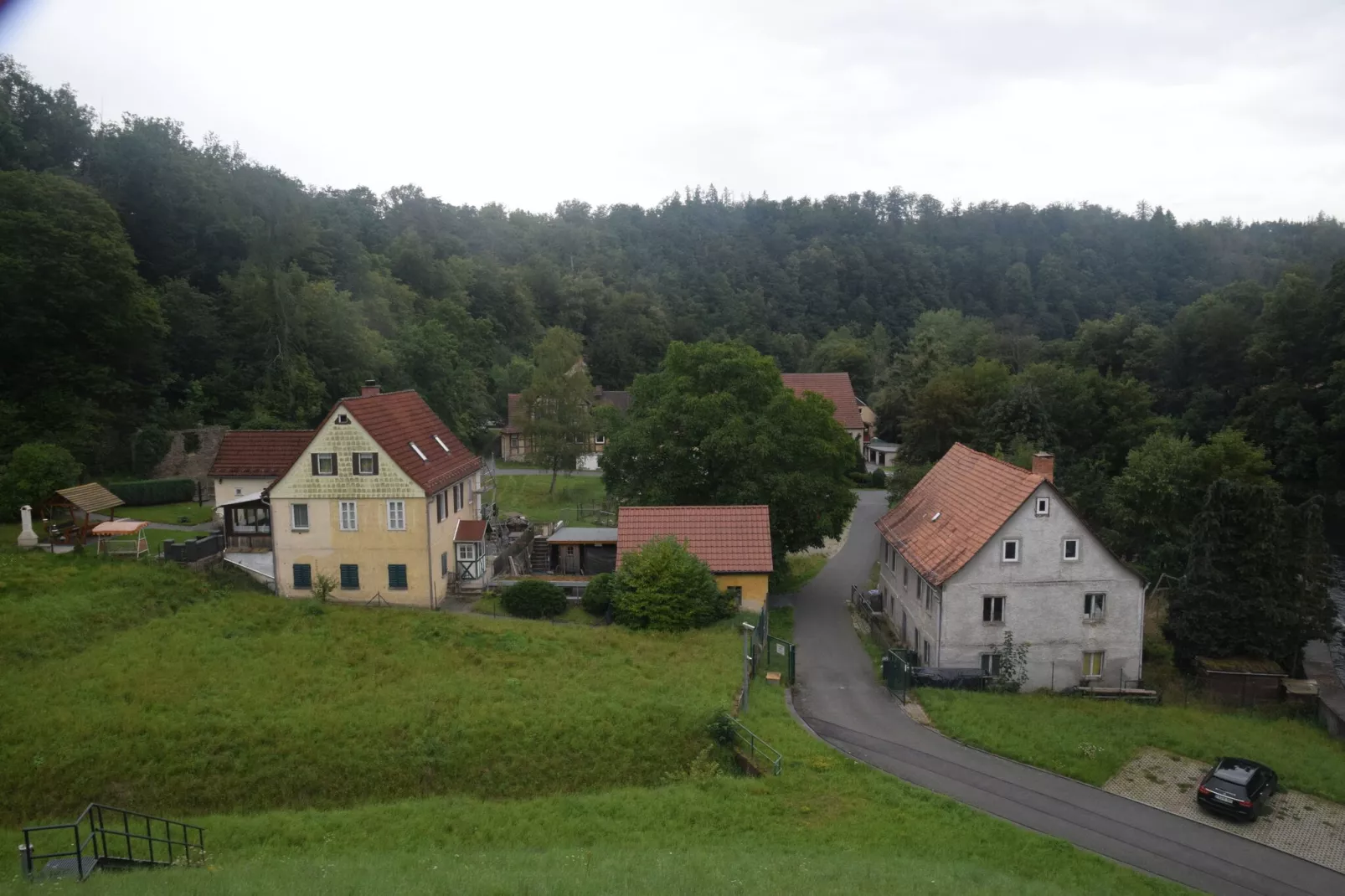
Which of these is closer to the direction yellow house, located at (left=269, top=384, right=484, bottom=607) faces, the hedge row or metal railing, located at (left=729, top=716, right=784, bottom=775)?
the metal railing

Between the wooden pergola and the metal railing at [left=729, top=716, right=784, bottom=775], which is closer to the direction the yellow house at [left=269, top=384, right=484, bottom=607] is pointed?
the metal railing

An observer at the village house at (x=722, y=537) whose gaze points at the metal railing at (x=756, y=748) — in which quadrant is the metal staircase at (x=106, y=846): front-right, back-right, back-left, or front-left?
front-right

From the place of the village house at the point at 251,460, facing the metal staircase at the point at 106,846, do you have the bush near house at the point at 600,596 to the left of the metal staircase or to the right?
left
